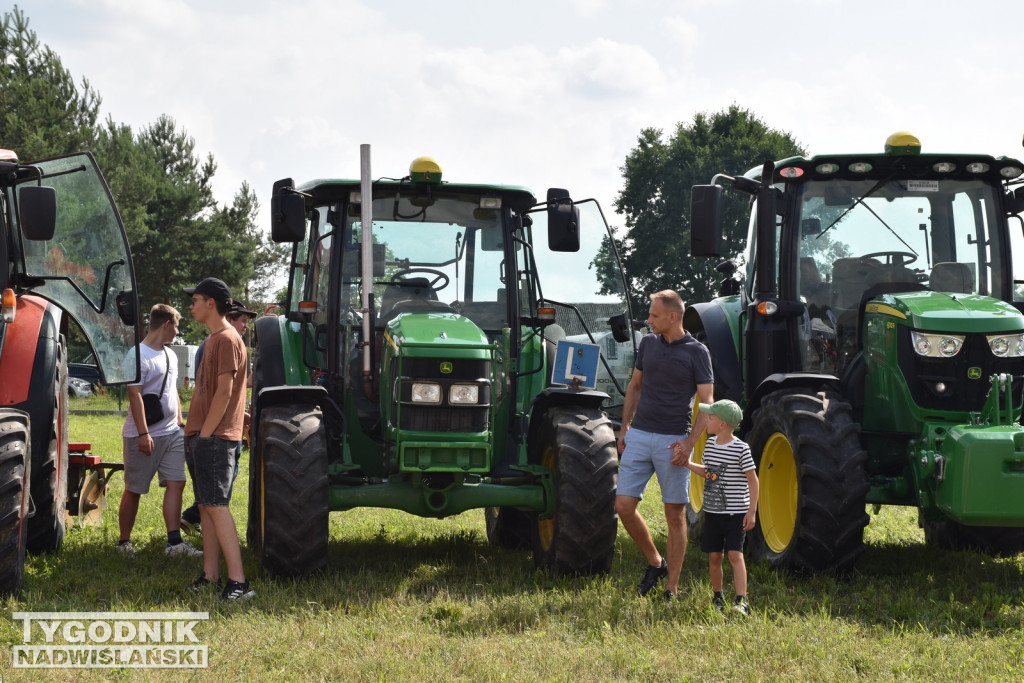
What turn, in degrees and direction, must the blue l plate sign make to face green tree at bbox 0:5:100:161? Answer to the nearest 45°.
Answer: approximately 135° to its right

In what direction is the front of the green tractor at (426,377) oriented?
toward the camera

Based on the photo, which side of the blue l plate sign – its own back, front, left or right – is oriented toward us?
front

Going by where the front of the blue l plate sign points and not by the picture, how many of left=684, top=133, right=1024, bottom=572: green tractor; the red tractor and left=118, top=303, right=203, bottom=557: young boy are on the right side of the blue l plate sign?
2

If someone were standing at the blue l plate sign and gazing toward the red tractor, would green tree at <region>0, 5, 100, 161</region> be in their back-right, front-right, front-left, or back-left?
front-right

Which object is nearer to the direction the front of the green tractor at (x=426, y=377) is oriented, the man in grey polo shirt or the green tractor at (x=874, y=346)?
the man in grey polo shirt

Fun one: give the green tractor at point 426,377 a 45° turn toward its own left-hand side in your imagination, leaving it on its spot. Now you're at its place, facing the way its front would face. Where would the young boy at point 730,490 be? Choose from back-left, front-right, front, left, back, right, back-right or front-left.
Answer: front

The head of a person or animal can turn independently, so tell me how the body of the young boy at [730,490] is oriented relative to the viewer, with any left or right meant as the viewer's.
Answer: facing the viewer and to the left of the viewer

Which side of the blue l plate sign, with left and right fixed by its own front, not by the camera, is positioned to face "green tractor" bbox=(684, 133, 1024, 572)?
left

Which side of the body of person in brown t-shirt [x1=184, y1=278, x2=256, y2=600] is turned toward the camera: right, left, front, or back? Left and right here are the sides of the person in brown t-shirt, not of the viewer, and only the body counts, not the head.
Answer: left

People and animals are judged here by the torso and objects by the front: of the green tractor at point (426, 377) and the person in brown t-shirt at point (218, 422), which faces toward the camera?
the green tractor

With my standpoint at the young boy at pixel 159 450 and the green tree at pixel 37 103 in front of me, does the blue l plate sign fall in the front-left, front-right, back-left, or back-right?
back-right

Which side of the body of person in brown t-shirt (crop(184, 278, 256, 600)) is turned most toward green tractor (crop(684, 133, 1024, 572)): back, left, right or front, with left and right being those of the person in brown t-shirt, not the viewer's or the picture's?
back

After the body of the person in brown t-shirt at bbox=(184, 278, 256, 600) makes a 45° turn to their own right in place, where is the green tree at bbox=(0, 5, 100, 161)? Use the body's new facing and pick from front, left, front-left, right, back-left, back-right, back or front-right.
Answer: front-right

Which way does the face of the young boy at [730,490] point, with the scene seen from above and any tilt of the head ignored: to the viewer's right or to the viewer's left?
to the viewer's left

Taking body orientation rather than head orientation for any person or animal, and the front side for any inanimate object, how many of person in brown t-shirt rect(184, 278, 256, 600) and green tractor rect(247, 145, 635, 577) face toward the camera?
1

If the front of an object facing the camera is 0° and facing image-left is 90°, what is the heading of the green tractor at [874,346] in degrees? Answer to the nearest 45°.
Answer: approximately 315°
